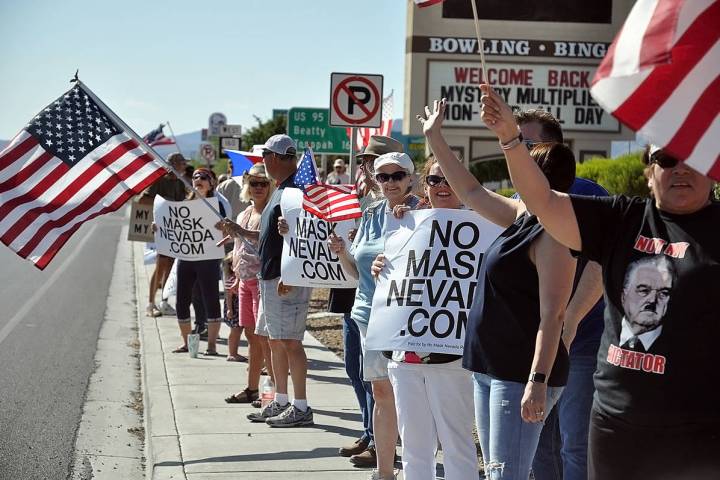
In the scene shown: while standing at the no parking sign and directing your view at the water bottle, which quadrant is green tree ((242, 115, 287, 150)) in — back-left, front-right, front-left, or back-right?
back-right

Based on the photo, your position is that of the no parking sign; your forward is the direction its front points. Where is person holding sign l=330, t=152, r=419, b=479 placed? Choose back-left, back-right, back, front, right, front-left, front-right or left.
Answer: front

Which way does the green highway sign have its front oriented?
toward the camera

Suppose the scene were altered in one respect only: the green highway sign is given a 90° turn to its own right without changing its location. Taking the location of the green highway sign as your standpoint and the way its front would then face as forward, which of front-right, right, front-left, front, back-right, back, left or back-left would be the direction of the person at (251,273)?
left

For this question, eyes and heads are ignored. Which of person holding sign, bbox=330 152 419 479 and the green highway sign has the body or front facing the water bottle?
the green highway sign

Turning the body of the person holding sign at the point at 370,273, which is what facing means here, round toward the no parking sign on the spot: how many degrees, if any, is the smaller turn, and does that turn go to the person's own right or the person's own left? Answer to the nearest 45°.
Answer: approximately 135° to the person's own right

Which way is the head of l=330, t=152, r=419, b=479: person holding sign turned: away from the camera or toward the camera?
toward the camera

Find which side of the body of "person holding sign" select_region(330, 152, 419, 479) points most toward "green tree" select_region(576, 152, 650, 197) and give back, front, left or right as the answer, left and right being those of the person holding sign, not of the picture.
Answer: back

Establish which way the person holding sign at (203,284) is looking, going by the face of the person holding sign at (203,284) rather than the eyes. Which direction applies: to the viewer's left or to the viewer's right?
to the viewer's left

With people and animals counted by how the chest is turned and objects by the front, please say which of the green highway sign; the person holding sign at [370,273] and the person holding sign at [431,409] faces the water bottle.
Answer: the green highway sign

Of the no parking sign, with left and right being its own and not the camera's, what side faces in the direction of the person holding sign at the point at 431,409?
front

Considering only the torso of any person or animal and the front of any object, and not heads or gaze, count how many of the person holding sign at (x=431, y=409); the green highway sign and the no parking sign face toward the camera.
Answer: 3

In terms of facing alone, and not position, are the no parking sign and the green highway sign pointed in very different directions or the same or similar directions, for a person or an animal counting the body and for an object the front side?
same or similar directions

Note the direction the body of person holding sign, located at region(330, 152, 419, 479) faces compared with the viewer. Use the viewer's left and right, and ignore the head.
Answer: facing the viewer and to the left of the viewer

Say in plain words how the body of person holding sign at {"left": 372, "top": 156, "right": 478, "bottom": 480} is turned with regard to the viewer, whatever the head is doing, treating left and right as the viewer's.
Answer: facing the viewer
